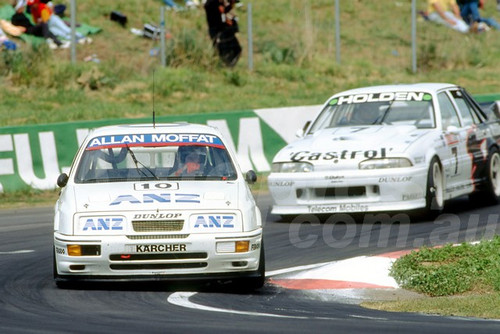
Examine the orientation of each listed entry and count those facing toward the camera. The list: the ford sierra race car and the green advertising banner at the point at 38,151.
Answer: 2

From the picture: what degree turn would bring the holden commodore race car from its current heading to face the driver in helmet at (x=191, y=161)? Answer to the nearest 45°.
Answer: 0° — it already faces them

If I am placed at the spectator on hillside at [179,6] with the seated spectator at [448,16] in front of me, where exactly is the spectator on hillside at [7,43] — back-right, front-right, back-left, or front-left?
back-right

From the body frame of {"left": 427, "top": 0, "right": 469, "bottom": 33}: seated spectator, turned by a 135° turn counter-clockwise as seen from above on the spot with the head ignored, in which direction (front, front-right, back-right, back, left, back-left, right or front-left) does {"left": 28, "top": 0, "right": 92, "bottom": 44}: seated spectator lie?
back-left

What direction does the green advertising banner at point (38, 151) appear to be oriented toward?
toward the camera

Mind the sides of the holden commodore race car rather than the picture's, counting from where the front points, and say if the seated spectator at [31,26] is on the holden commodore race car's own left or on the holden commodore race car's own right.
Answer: on the holden commodore race car's own right

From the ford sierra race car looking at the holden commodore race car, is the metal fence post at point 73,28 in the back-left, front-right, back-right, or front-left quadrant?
front-left

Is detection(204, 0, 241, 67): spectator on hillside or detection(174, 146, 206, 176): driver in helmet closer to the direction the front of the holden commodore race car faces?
the driver in helmet

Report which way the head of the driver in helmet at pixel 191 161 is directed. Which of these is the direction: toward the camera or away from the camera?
toward the camera

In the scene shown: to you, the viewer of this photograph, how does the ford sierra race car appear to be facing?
facing the viewer

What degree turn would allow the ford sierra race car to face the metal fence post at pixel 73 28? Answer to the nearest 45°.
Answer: approximately 180°

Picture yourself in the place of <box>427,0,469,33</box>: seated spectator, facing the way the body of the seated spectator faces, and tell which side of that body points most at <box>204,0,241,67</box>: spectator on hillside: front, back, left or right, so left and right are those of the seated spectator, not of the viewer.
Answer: right

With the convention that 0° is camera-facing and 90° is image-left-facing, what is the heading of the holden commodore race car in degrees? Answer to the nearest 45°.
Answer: approximately 45°

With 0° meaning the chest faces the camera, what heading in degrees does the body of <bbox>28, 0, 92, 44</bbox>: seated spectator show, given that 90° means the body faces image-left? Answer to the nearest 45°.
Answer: approximately 315°

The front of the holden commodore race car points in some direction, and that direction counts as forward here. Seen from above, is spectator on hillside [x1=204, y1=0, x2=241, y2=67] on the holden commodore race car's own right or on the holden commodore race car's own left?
on the holden commodore race car's own right
